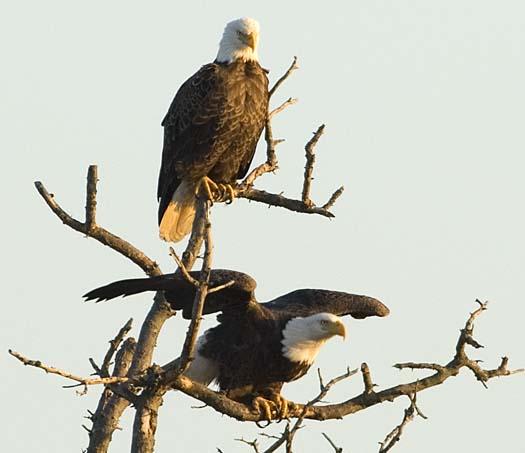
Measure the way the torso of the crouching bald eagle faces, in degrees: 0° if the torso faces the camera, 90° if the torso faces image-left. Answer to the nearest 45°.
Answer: approximately 315°
